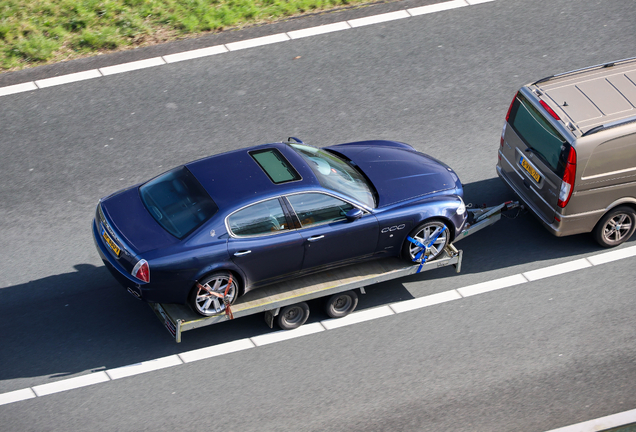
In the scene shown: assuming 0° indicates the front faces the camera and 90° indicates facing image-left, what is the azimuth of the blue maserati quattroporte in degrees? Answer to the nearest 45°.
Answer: approximately 225°

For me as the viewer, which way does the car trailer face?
facing away from the viewer and to the right of the viewer

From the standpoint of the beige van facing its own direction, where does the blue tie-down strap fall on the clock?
The blue tie-down strap is roughly at 6 o'clock from the beige van.

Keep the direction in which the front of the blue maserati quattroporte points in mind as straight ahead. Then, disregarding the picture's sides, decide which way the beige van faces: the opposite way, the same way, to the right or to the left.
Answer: the same way

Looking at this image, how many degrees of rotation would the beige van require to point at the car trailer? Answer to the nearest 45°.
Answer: approximately 180°

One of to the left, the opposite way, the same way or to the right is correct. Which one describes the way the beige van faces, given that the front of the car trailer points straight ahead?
the same way

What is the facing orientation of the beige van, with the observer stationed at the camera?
facing away from the viewer and to the right of the viewer

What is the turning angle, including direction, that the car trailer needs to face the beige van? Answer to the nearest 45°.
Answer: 0° — it already faces it

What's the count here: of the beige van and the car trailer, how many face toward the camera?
0

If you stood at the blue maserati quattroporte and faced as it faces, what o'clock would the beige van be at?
The beige van is roughly at 1 o'clock from the blue maserati quattroporte.

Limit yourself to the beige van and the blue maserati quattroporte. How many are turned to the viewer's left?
0

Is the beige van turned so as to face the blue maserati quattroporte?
no
